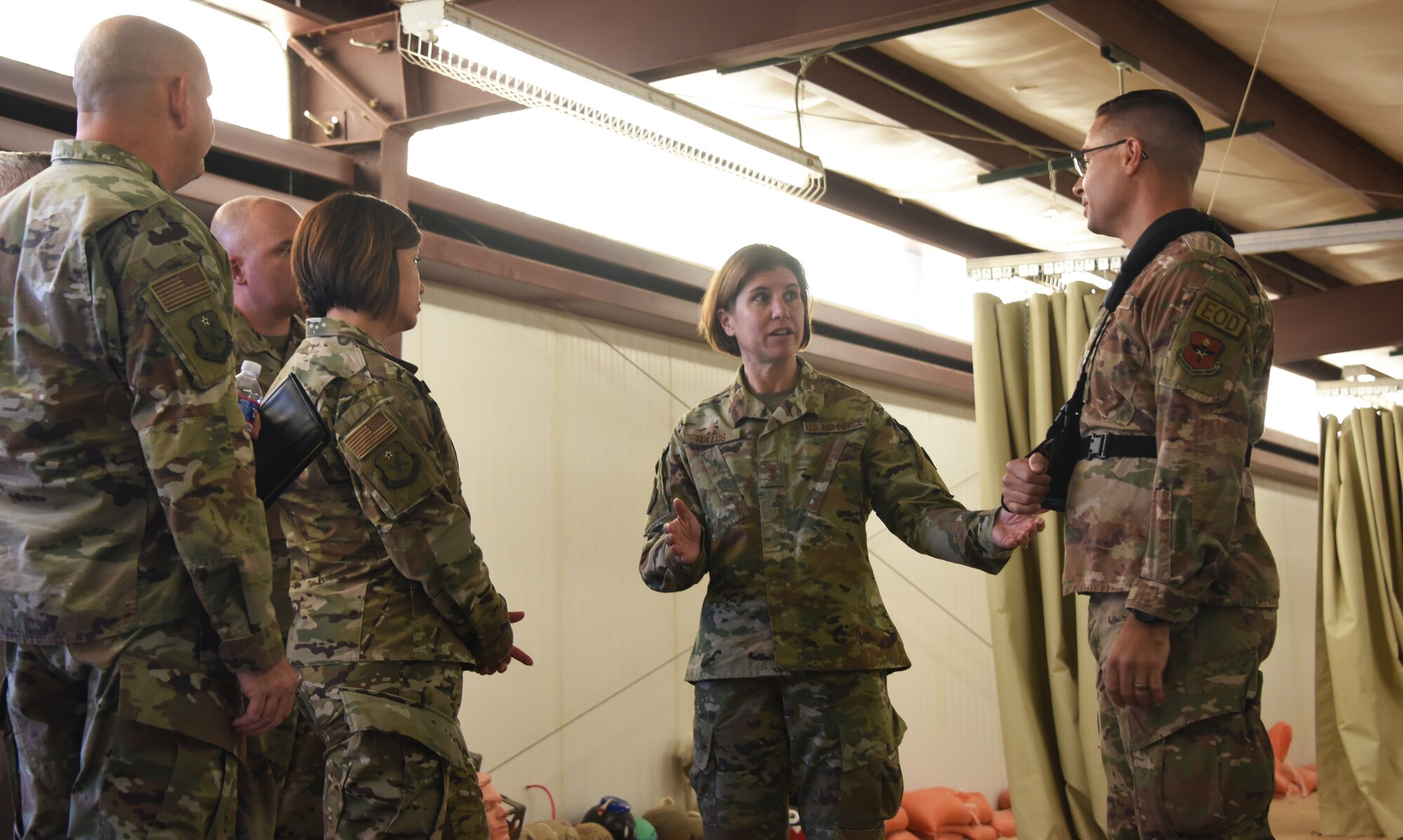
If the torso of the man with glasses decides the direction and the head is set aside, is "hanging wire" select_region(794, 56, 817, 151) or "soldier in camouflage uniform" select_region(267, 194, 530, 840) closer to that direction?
the soldier in camouflage uniform

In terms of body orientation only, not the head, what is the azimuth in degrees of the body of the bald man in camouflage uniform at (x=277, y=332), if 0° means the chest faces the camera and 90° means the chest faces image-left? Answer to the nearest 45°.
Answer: approximately 315°

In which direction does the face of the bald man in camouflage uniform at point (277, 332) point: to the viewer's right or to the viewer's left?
to the viewer's right

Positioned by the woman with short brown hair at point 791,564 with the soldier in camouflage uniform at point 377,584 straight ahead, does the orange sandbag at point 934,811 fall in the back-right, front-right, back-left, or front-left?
back-right

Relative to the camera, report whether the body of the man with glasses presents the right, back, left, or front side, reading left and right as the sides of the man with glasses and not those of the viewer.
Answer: left

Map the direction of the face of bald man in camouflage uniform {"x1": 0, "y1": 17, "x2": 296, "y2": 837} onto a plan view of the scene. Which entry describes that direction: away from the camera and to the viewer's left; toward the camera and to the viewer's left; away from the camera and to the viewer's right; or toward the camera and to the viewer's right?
away from the camera and to the viewer's right

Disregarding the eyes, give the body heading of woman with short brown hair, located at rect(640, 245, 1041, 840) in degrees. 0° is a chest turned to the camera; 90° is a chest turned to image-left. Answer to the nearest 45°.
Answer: approximately 0°

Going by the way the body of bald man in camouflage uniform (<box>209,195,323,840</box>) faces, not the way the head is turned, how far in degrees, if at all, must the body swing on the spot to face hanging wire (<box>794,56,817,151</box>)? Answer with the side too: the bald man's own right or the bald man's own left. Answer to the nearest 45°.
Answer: approximately 90° to the bald man's own left

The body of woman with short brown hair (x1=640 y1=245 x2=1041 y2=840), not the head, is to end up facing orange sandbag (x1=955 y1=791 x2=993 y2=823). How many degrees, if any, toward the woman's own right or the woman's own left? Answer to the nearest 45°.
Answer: approximately 180°

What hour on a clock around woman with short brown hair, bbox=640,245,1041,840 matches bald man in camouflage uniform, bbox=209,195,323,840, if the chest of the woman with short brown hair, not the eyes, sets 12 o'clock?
The bald man in camouflage uniform is roughly at 3 o'clock from the woman with short brown hair.

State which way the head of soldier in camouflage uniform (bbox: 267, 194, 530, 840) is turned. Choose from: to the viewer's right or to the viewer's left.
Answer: to the viewer's right

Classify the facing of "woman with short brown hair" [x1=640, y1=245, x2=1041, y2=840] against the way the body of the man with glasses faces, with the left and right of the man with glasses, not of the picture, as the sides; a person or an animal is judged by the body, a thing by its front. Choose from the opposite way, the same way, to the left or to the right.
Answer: to the left
